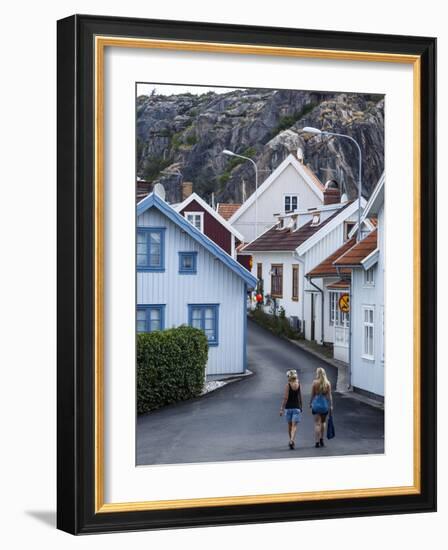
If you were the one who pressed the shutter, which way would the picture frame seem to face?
facing the viewer and to the right of the viewer
